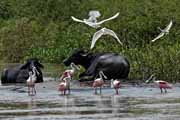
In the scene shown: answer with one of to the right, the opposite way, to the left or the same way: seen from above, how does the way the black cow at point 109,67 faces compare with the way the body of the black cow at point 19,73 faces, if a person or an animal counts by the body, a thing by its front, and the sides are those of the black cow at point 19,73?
the opposite way

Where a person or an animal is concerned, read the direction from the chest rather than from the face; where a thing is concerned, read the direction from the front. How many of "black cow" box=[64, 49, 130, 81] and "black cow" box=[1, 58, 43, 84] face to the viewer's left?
1

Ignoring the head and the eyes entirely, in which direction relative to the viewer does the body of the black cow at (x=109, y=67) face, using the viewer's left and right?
facing to the left of the viewer

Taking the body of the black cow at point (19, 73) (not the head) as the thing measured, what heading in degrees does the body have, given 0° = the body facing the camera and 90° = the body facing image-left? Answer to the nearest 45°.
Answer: approximately 270°
